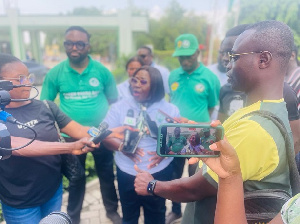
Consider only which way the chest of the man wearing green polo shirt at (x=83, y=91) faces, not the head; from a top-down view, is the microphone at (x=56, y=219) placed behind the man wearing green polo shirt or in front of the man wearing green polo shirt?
in front

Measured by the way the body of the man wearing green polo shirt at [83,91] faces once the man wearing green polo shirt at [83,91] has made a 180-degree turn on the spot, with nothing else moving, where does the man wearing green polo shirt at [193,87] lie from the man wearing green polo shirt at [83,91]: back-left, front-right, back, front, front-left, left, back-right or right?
right

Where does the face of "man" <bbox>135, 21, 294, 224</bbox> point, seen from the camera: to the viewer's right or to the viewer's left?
to the viewer's left

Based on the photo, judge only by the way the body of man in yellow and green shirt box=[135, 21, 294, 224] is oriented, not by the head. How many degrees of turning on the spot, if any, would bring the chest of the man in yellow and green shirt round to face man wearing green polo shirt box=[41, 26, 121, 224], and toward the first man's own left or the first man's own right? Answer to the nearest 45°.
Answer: approximately 45° to the first man's own right

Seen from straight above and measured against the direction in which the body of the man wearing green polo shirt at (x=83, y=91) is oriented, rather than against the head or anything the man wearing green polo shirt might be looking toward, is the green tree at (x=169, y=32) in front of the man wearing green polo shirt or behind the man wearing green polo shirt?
behind

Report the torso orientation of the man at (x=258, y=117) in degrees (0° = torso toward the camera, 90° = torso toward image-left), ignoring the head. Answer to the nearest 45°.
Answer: approximately 90°

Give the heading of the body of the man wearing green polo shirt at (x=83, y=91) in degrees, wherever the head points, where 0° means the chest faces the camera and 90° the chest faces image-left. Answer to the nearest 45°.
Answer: approximately 0°

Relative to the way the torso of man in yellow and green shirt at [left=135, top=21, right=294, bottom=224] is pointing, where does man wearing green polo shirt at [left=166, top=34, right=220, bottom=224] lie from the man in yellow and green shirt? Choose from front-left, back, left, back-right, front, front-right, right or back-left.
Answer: right

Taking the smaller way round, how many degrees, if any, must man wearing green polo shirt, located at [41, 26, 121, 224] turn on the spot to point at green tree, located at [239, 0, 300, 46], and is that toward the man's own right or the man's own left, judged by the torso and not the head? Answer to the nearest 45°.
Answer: approximately 135° to the man's own left

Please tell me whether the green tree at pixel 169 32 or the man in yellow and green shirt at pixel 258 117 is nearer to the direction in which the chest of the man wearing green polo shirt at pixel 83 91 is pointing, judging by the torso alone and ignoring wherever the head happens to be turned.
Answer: the man in yellow and green shirt

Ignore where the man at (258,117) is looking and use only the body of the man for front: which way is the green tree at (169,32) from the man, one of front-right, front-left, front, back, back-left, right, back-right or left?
right

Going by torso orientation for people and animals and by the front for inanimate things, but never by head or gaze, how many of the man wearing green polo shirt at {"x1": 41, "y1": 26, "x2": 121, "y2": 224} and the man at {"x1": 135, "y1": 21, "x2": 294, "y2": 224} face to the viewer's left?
1

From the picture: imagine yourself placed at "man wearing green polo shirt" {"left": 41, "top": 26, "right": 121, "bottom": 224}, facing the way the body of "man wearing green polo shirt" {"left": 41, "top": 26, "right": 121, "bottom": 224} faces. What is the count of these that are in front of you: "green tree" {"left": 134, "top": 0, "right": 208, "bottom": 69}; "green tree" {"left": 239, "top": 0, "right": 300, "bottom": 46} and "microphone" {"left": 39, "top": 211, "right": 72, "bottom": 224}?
1

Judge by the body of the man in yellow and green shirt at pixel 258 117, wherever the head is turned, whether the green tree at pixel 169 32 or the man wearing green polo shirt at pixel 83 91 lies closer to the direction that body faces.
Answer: the man wearing green polo shirt

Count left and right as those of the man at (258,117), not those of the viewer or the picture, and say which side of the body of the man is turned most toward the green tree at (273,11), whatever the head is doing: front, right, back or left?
right
